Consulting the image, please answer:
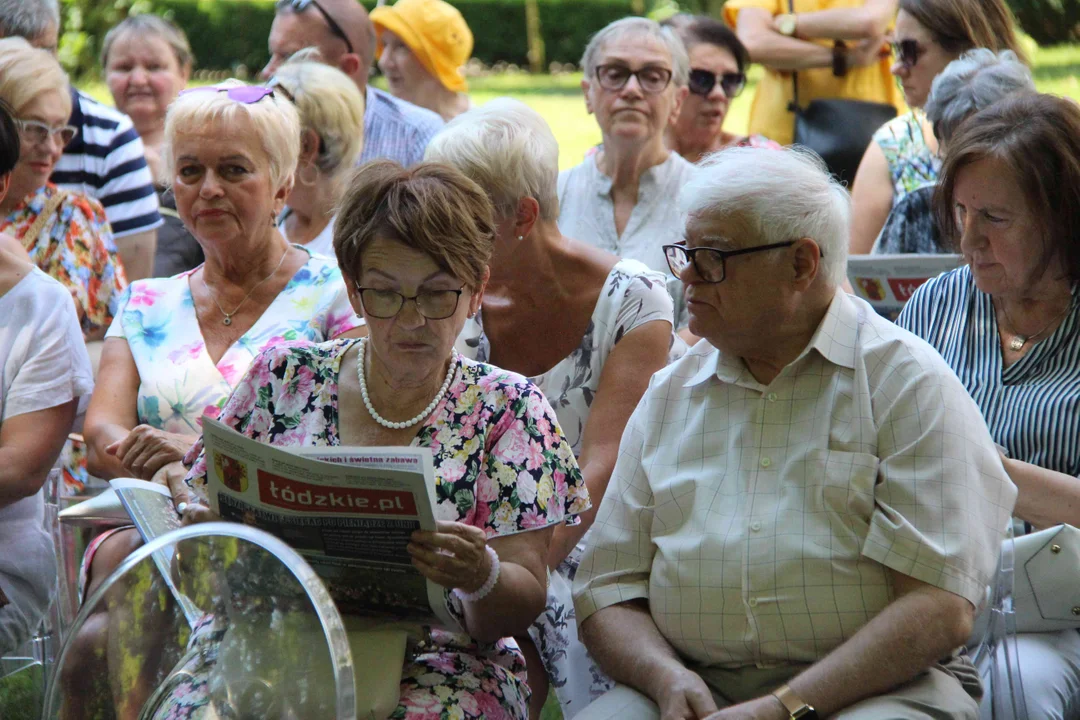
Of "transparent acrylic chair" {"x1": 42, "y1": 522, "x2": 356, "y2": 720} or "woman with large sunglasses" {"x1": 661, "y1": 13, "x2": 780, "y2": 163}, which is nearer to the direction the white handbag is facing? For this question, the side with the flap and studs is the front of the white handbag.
the transparent acrylic chair

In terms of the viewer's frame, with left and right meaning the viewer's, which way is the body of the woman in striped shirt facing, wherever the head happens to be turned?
facing the viewer and to the left of the viewer

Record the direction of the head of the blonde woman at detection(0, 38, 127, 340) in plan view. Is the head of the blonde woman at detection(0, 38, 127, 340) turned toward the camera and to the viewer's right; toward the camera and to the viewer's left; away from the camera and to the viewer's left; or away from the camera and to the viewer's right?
toward the camera and to the viewer's right

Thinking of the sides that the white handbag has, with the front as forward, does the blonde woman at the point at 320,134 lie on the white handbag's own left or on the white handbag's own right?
on the white handbag's own right

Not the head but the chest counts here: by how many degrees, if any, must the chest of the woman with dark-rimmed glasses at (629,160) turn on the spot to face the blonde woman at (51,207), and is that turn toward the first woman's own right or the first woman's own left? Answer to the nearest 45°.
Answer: approximately 90° to the first woman's own right

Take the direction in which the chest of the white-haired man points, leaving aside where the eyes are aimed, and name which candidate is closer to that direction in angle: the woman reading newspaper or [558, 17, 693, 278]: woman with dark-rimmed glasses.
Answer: the woman reading newspaper

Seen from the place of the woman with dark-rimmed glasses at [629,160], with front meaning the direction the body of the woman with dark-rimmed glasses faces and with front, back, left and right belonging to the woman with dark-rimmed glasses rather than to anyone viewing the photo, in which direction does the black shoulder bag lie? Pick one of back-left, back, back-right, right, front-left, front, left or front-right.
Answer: back-left

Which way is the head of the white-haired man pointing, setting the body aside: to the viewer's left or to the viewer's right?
to the viewer's left

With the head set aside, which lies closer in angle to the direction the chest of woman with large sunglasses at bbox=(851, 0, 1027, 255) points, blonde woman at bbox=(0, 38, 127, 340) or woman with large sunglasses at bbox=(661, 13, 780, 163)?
the blonde woman

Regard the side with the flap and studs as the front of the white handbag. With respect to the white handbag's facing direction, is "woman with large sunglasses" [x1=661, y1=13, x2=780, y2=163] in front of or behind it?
behind

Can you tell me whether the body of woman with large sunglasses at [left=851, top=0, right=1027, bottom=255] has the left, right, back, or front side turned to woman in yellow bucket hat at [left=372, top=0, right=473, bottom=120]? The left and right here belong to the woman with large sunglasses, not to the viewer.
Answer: right

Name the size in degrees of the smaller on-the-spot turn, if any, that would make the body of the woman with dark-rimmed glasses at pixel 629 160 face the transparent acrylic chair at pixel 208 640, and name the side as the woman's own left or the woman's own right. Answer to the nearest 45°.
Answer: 0° — they already face it

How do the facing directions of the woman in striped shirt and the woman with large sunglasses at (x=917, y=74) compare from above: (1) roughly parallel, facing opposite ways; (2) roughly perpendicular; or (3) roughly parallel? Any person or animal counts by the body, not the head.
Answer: roughly parallel

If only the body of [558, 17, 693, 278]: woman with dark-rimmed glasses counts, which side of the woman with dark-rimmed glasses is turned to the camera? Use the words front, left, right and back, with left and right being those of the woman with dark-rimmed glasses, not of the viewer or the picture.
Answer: front

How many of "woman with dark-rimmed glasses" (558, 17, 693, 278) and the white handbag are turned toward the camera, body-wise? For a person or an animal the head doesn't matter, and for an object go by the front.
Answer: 2
